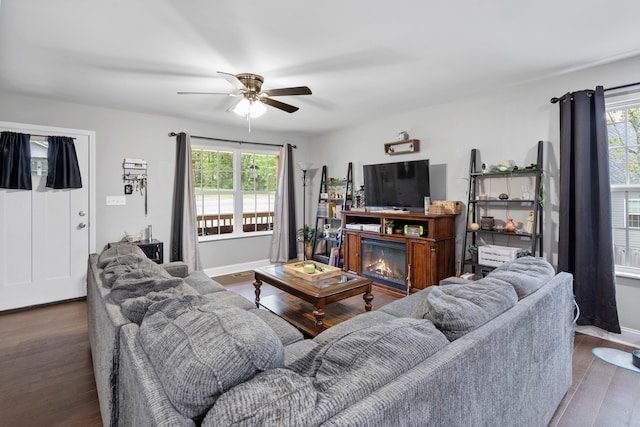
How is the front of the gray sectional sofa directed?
away from the camera

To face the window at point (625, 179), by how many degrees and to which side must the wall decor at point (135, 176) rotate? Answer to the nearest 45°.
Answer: approximately 45° to its left

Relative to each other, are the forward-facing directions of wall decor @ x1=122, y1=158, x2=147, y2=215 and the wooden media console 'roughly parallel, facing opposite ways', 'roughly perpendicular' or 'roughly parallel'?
roughly perpendicular

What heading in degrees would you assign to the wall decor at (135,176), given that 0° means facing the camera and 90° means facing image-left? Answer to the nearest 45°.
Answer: approximately 0°

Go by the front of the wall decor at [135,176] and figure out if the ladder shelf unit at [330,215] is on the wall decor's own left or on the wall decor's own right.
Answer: on the wall decor's own left

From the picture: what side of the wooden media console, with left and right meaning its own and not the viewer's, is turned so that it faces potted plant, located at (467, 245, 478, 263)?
left

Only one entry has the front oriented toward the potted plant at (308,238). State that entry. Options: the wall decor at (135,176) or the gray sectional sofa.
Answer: the gray sectional sofa

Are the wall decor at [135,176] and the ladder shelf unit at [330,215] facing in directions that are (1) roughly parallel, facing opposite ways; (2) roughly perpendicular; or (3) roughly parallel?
roughly perpendicular

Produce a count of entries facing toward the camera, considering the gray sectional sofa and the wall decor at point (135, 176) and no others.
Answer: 1

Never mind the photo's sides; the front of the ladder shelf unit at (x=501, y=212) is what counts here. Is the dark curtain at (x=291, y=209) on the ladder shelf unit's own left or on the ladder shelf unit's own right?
on the ladder shelf unit's own right

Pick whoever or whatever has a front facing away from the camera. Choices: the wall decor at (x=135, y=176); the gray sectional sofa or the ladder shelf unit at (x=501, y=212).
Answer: the gray sectional sofa

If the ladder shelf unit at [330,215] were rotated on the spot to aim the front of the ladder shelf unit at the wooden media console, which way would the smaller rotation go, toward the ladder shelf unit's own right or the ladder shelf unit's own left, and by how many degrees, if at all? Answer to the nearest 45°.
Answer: approximately 90° to the ladder shelf unit's own left
